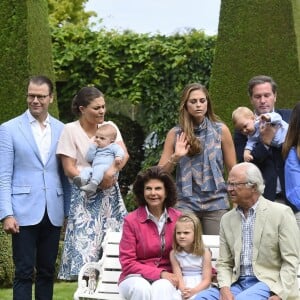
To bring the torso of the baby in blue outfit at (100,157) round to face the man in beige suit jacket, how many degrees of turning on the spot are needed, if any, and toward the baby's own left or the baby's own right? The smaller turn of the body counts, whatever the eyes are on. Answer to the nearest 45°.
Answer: approximately 90° to the baby's own left

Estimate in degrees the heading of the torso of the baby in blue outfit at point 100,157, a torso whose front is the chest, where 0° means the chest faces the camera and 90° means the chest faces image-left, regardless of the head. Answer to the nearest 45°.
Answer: approximately 45°

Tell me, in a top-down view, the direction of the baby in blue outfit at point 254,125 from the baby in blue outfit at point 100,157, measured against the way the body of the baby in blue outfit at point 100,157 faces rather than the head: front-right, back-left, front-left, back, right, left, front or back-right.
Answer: back-left
